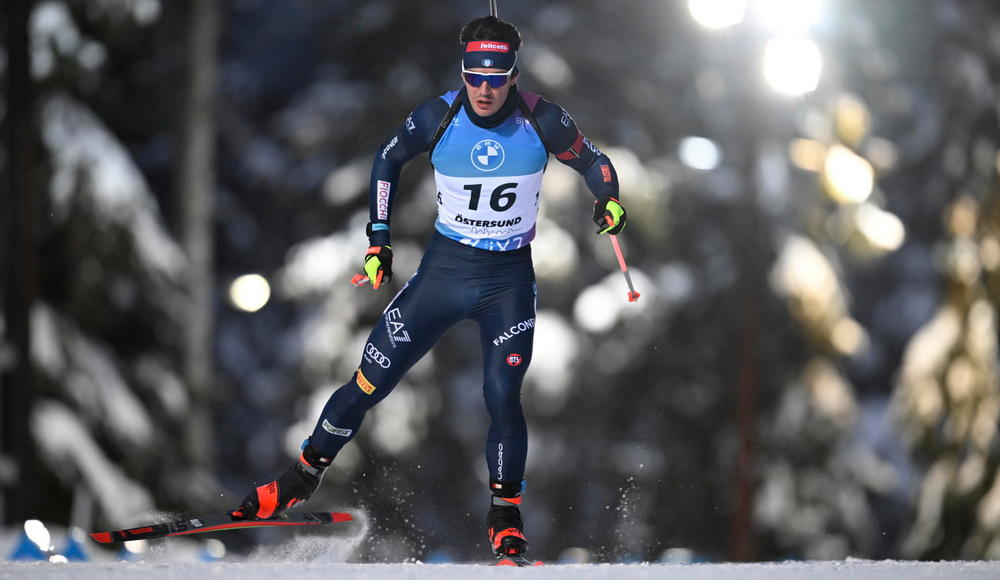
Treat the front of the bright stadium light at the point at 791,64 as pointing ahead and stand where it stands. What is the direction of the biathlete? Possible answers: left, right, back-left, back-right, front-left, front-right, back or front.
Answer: front

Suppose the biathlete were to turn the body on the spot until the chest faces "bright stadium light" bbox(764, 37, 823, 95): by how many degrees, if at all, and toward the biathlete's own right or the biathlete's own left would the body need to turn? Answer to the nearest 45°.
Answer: approximately 135° to the biathlete's own left

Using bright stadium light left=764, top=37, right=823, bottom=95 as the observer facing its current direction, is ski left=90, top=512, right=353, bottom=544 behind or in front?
in front

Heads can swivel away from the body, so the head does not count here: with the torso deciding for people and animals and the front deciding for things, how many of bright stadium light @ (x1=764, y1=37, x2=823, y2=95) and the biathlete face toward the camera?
2

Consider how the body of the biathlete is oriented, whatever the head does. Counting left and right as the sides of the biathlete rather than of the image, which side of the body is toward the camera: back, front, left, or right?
front
